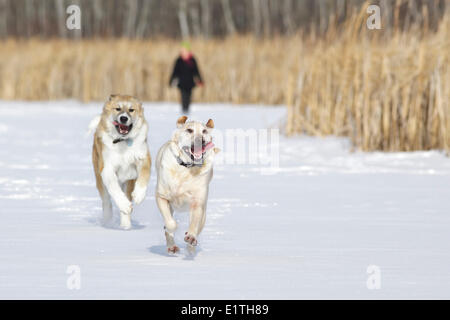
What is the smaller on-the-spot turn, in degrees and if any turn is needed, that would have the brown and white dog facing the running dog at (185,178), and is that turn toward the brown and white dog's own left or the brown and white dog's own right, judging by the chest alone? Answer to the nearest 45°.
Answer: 0° — it already faces it

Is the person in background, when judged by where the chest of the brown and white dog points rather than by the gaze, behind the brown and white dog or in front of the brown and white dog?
behind

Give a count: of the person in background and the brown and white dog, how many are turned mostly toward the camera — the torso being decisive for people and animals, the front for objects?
2

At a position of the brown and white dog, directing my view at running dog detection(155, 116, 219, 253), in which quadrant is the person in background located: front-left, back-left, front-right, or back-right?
back-left

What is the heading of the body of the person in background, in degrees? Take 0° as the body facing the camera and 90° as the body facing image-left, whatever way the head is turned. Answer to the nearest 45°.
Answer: approximately 0°

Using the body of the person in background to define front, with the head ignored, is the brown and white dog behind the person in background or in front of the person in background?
in front

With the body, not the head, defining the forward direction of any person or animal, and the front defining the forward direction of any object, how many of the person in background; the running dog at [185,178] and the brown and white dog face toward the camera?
3

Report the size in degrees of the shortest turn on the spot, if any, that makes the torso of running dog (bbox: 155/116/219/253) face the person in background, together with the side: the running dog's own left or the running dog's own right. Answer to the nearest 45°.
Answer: approximately 180°

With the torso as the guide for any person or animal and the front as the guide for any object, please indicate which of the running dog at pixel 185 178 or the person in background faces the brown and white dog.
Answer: the person in background

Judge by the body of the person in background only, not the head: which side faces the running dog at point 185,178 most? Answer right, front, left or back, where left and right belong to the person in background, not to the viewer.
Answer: front
